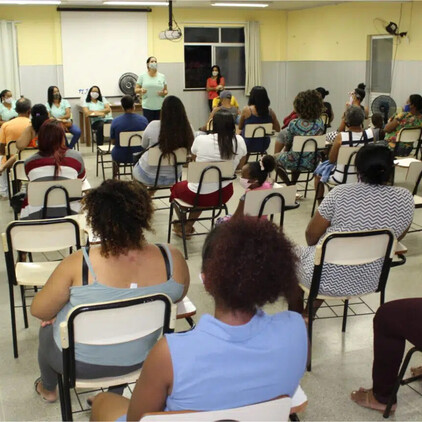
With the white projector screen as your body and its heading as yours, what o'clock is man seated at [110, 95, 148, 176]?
The man seated is roughly at 12 o'clock from the white projector screen.

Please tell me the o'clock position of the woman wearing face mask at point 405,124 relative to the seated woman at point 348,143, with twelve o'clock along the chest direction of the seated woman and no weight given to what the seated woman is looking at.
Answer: The woman wearing face mask is roughly at 2 o'clock from the seated woman.

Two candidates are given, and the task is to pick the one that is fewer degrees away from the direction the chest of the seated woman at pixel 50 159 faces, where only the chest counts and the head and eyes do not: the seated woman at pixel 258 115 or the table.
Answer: the table

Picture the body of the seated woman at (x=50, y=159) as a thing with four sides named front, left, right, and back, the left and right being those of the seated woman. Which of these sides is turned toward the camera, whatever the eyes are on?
back

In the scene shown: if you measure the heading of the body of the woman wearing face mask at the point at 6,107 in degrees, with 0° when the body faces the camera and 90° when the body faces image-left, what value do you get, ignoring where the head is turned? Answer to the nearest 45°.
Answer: approximately 315°

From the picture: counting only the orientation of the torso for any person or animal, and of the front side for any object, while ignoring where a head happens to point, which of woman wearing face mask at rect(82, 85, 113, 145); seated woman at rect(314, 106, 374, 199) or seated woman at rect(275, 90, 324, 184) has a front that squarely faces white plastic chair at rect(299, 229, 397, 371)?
the woman wearing face mask

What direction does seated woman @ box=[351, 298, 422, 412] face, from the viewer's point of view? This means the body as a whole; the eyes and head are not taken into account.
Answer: to the viewer's left

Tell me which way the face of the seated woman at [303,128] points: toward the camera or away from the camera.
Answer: away from the camera

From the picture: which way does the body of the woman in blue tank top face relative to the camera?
away from the camera

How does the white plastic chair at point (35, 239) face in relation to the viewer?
away from the camera
